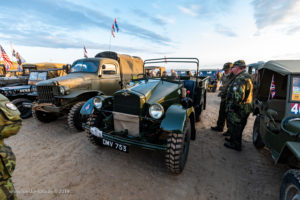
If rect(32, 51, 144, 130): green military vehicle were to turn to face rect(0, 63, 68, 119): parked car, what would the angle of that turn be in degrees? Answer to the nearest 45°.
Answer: approximately 90° to its right

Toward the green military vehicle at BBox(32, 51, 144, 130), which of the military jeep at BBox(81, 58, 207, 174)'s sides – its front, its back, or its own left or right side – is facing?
right

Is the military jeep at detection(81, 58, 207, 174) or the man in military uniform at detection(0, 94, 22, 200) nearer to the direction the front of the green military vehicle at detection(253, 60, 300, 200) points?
the man in military uniform

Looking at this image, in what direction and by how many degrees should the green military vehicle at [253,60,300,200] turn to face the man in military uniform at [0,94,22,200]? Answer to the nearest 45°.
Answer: approximately 90° to its right

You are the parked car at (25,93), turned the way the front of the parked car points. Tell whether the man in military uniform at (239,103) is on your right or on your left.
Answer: on your left

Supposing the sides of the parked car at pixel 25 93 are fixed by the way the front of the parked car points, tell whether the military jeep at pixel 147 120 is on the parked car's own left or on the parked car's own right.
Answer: on the parked car's own left

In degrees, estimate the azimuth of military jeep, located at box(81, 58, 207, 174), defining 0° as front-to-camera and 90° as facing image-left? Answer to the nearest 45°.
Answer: approximately 45°

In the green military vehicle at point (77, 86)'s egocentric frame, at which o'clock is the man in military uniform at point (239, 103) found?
The man in military uniform is roughly at 9 o'clock from the green military vehicle.
